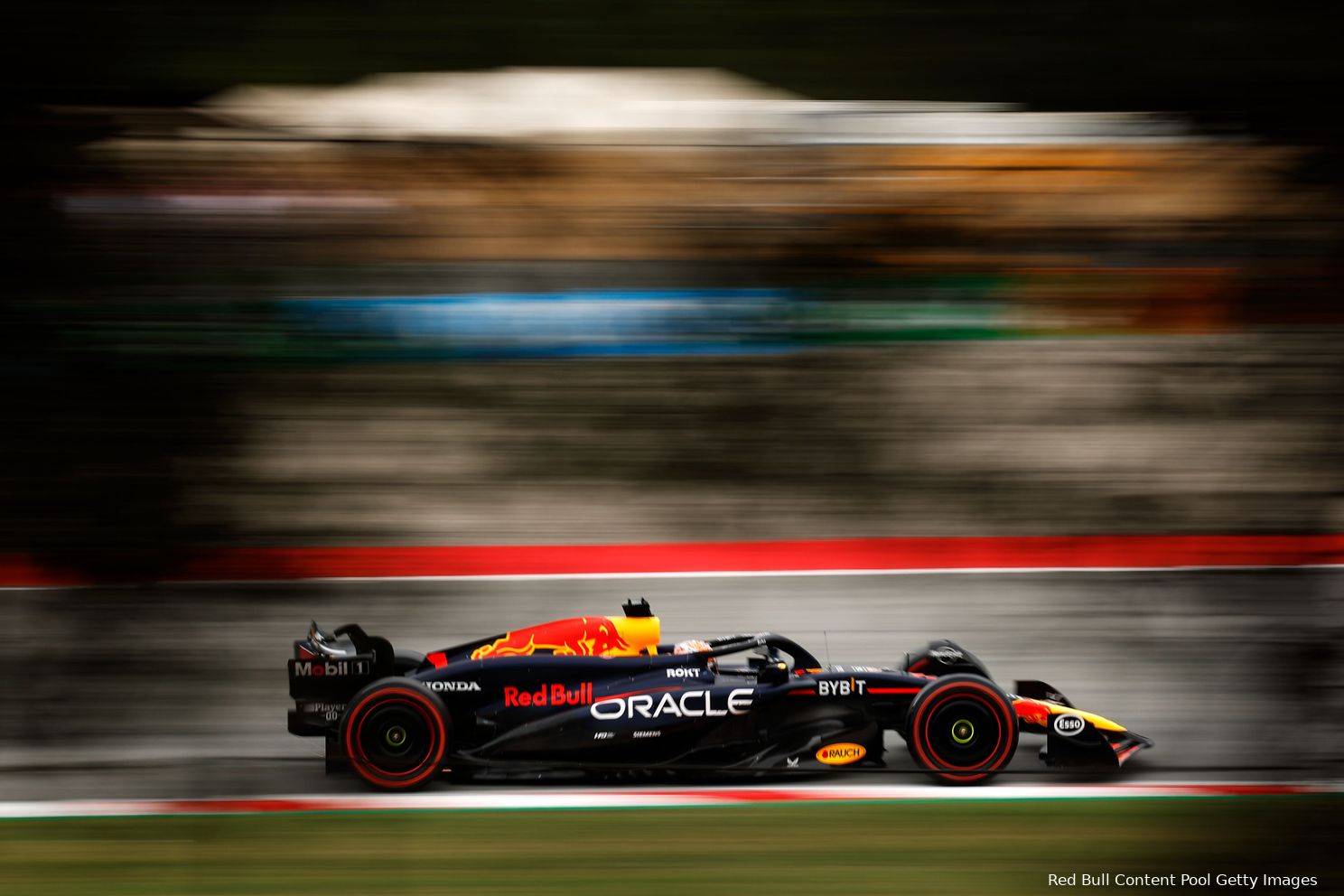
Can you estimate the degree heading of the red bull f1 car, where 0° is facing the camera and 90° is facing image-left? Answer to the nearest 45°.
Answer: approximately 270°
